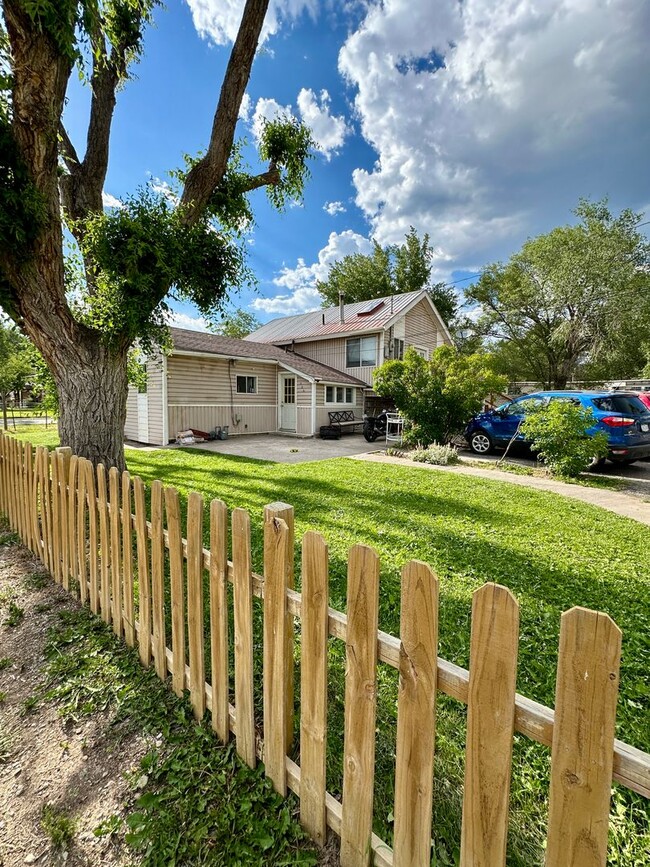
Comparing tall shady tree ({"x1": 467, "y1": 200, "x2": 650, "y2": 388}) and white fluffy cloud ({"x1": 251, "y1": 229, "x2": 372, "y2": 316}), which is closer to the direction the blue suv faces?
the white fluffy cloud

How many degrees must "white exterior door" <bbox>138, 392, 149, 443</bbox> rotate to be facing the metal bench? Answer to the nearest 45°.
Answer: approximately 135° to its left

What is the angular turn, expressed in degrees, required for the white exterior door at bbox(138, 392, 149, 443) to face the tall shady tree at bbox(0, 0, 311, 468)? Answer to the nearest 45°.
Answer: approximately 45° to its left

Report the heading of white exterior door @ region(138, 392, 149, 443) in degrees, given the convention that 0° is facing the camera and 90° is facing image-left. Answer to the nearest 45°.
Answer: approximately 45°

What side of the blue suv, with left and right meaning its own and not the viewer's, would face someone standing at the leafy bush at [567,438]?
left

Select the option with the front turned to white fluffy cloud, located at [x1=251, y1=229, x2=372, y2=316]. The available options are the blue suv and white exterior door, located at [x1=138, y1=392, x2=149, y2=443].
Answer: the blue suv

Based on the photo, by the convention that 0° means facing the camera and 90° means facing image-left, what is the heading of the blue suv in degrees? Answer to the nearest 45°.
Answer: approximately 135°
